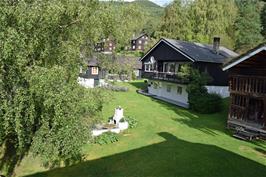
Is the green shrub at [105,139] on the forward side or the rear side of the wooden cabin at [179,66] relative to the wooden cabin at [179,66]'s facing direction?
on the forward side

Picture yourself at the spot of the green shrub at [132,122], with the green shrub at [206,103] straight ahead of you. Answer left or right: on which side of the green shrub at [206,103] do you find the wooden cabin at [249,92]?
right

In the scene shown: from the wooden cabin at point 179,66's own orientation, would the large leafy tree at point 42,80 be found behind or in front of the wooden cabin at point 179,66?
in front

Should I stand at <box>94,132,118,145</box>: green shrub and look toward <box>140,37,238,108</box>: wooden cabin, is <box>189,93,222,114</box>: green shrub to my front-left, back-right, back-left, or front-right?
front-right

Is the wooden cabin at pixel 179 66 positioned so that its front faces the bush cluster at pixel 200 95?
no

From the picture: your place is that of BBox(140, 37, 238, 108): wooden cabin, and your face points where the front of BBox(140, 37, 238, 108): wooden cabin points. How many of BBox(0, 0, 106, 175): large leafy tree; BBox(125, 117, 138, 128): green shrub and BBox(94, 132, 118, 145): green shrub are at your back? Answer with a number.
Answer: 0

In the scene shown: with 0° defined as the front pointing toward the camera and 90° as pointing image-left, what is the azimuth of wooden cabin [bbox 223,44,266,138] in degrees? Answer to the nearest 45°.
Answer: approximately 45°

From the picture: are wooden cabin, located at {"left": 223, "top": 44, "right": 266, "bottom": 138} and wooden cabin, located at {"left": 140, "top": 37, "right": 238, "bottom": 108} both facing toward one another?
no

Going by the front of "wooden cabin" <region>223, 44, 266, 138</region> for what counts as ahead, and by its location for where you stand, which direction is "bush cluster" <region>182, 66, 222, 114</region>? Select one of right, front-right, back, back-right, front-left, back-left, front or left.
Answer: right

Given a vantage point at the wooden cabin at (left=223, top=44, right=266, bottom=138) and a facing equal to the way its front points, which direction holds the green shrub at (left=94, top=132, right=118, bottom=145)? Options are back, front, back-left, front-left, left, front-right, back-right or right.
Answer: front

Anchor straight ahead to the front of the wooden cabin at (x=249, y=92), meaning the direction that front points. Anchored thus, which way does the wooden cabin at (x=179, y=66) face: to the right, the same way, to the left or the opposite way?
the same way

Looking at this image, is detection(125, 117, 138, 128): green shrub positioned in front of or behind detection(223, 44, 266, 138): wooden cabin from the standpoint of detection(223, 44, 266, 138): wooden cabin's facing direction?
in front

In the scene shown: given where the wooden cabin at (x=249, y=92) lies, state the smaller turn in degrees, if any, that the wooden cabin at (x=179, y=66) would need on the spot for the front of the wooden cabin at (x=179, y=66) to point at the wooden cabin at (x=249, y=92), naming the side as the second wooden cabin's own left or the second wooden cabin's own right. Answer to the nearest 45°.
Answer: approximately 90° to the second wooden cabin's own left

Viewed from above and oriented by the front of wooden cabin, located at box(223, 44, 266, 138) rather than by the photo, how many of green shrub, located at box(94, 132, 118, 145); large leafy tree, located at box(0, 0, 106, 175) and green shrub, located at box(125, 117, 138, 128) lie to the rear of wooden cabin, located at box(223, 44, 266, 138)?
0

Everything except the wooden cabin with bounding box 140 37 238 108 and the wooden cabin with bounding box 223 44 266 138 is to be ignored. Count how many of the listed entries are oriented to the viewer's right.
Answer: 0

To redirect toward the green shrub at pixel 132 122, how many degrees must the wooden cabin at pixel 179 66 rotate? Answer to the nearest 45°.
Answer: approximately 45° to its left
